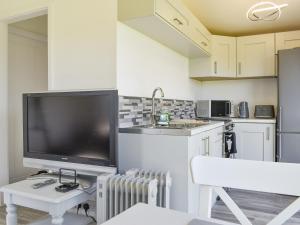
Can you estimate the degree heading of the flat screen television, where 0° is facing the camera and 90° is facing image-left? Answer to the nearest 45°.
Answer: approximately 45°

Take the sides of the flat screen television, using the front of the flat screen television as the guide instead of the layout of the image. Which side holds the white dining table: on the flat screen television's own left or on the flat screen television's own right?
on the flat screen television's own left

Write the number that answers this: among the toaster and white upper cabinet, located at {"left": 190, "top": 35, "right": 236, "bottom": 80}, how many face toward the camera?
2

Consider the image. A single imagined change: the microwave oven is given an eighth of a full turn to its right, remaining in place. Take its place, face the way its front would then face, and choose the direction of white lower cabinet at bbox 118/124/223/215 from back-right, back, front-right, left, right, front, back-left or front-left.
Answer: front

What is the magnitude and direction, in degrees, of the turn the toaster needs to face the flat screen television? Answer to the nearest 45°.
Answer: approximately 45° to its right

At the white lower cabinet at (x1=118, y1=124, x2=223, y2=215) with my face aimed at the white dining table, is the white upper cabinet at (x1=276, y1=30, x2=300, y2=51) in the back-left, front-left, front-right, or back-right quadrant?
back-left

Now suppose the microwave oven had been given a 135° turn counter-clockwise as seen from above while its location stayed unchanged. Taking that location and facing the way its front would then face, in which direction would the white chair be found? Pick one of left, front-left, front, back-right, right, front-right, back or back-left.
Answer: back

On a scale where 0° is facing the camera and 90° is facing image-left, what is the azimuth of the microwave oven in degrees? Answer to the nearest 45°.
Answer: approximately 315°
